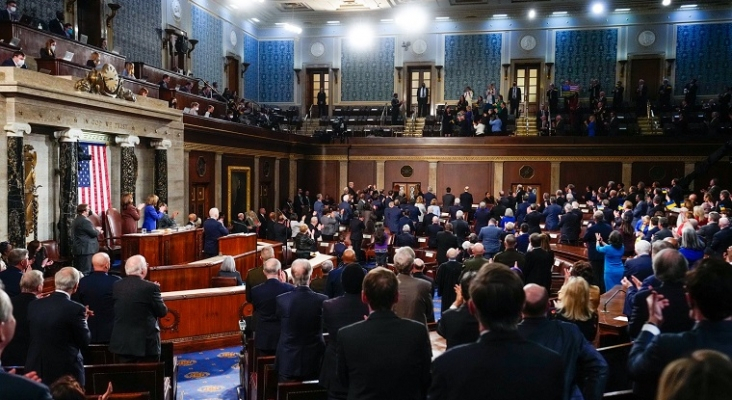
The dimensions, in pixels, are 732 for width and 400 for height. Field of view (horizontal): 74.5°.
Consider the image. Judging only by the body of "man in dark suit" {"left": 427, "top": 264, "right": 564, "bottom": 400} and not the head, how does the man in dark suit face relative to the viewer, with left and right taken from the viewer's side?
facing away from the viewer

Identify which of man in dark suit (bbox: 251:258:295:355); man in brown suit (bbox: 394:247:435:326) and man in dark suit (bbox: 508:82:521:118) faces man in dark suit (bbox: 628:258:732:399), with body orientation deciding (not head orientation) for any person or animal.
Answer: man in dark suit (bbox: 508:82:521:118)

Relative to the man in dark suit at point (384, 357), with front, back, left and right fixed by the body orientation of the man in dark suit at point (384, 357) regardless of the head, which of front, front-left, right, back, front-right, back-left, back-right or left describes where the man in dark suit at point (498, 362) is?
back-right

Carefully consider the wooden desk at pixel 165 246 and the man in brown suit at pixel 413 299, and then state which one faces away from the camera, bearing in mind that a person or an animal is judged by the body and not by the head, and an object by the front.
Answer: the man in brown suit

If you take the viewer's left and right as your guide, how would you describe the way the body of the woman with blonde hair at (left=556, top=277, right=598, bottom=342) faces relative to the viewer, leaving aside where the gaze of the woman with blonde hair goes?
facing away from the viewer and to the left of the viewer

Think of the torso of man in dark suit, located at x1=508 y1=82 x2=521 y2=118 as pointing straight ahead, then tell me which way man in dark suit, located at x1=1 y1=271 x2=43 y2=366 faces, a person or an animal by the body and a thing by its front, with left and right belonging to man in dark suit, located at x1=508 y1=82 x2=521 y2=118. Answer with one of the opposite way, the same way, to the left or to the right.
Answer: the opposite way

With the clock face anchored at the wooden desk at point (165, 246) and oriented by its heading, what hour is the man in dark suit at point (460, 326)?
The man in dark suit is roughly at 1 o'clock from the wooden desk.

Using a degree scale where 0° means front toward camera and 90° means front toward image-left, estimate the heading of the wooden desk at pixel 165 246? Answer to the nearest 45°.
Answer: approximately 315°

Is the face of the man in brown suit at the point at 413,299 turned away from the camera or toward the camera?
away from the camera

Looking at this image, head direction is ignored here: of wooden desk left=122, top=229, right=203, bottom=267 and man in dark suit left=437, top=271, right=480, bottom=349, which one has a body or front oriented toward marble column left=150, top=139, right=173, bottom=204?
the man in dark suit

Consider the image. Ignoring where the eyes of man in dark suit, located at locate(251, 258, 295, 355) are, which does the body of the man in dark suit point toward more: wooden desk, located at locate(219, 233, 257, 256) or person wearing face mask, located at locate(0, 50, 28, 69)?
the wooden desk

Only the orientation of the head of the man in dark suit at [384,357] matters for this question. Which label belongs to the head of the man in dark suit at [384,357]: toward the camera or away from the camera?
away from the camera

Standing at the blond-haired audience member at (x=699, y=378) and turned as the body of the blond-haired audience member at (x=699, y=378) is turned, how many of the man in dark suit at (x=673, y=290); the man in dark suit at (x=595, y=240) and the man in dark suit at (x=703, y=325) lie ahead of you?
3
